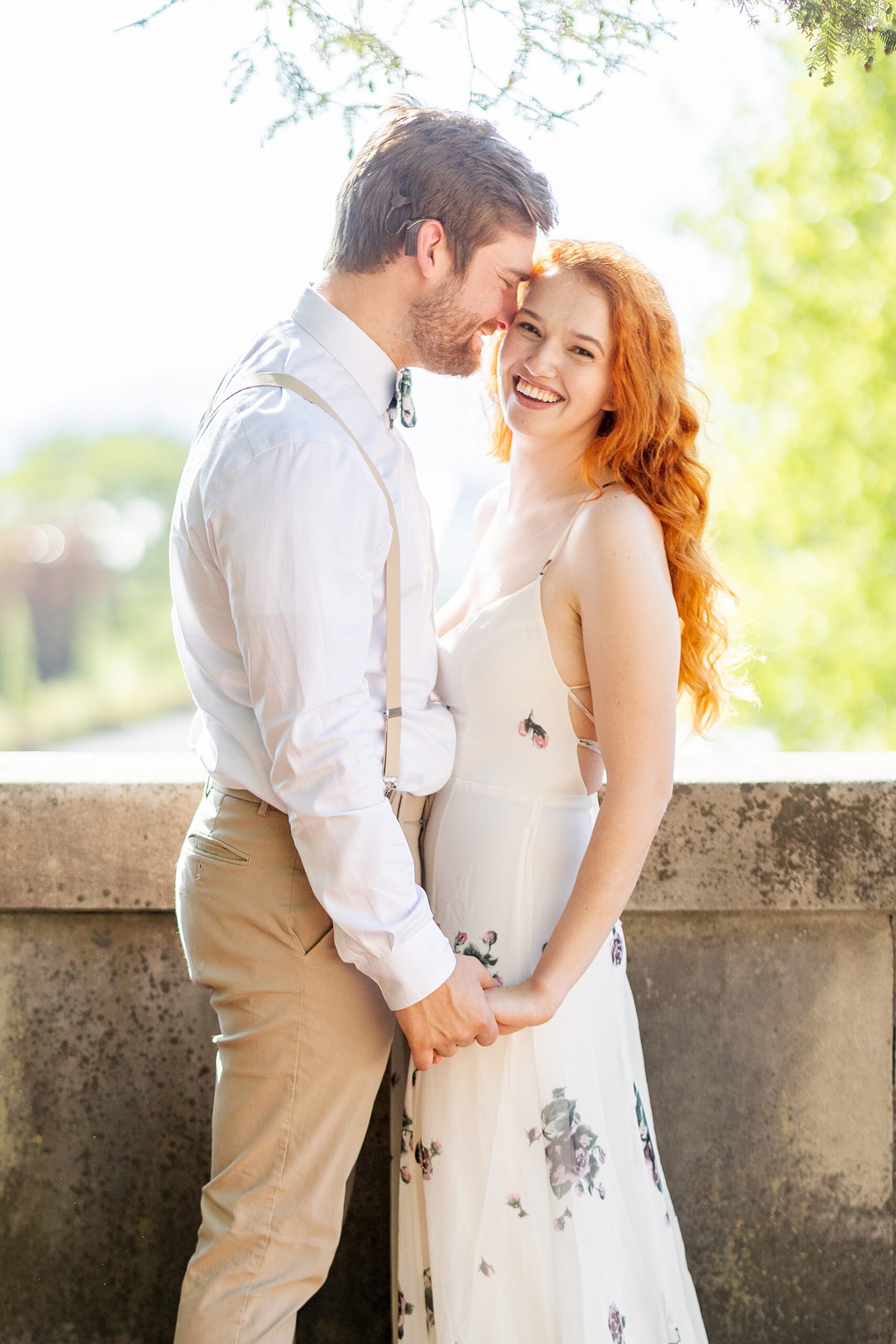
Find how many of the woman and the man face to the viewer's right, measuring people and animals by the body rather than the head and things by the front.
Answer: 1

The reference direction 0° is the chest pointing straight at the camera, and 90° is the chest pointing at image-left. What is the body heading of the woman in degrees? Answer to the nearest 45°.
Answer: approximately 45°

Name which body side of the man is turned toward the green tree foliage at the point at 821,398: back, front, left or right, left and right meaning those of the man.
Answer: left

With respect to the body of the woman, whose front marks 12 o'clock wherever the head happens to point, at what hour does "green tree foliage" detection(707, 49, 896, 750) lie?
The green tree foliage is roughly at 5 o'clock from the woman.

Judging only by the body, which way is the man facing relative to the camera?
to the viewer's right
